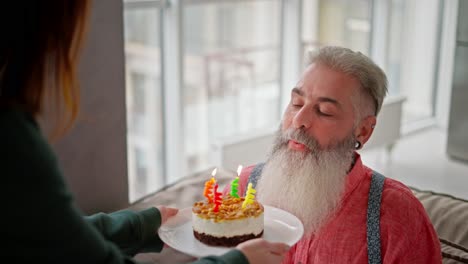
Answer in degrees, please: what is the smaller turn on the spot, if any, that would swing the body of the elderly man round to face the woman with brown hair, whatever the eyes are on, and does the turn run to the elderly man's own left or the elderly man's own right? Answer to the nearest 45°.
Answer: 0° — they already face them

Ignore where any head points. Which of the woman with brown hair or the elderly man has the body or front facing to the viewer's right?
the woman with brown hair

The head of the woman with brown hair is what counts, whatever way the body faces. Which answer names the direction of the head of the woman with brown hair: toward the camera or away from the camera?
away from the camera

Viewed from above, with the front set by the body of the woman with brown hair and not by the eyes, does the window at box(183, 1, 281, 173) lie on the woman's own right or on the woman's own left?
on the woman's own left

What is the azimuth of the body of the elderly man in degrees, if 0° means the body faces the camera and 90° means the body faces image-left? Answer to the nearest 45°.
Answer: approximately 45°

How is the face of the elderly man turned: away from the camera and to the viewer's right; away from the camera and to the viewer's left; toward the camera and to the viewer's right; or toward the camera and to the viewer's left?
toward the camera and to the viewer's left

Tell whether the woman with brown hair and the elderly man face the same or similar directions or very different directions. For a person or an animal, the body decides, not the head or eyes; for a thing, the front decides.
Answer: very different directions

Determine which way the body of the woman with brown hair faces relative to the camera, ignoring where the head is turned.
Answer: to the viewer's right

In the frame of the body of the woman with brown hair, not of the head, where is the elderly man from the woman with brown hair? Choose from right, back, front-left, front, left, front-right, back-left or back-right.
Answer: front-left

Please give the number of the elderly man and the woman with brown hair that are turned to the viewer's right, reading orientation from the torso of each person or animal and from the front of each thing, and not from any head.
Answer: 1
